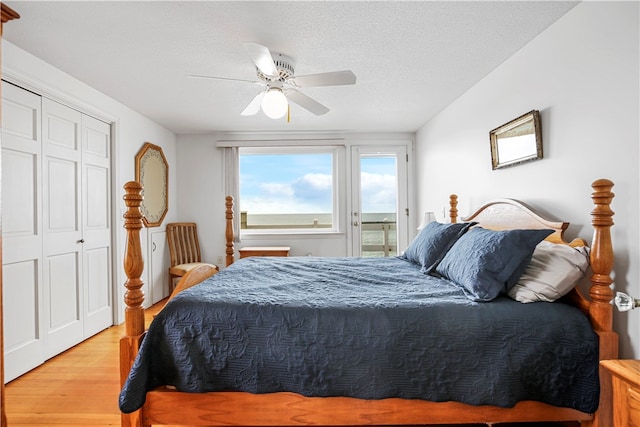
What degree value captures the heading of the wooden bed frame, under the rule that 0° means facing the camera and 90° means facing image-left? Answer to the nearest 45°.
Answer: approximately 90°

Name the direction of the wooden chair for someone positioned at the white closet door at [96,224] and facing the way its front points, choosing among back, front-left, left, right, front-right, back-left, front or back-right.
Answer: left

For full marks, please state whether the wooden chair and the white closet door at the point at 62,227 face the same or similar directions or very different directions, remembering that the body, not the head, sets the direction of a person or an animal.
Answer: same or similar directions

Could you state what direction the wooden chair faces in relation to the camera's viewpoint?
facing the viewer and to the right of the viewer

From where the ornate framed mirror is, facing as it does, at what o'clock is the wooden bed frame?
The wooden bed frame is roughly at 1 o'clock from the ornate framed mirror.

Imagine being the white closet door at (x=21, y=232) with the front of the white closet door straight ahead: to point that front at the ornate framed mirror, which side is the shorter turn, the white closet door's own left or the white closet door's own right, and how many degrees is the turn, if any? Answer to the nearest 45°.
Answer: approximately 90° to the white closet door's own left

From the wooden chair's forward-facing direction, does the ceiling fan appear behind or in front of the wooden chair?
in front

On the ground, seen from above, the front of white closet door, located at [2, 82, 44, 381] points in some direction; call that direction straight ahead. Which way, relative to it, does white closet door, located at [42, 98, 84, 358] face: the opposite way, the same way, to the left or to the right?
the same way

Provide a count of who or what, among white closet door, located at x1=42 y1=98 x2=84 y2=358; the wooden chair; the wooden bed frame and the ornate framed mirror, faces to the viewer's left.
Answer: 1

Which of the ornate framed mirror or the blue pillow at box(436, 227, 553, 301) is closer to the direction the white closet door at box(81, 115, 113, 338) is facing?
the blue pillow

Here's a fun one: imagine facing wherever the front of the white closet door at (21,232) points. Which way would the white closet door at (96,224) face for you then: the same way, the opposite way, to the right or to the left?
the same way

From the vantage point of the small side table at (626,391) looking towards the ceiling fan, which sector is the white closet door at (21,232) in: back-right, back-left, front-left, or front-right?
front-left

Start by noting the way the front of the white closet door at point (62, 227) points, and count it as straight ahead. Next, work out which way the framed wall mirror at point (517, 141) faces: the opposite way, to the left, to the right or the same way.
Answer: the opposite way

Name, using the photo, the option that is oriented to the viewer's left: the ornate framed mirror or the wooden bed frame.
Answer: the wooden bed frame

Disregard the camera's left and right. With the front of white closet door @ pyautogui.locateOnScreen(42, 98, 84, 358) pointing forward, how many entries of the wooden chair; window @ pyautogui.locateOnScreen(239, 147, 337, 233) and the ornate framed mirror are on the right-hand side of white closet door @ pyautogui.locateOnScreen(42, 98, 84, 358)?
0

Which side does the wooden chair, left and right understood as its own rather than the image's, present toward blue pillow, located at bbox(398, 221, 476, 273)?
front

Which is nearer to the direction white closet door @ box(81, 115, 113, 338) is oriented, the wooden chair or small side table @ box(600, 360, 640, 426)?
the small side table

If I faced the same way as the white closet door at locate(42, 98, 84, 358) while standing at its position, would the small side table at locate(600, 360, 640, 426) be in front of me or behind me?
in front
